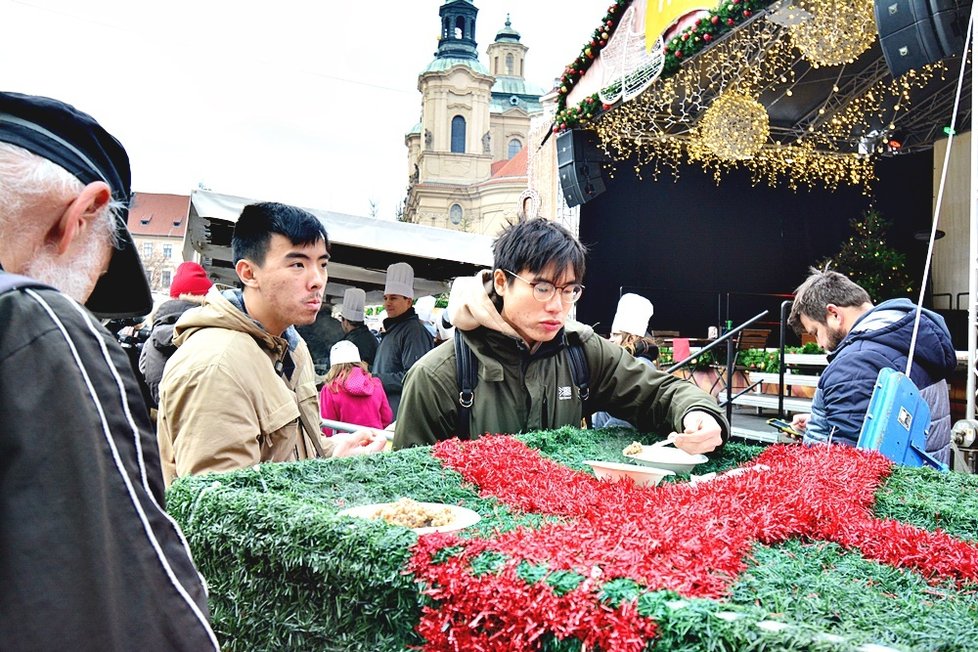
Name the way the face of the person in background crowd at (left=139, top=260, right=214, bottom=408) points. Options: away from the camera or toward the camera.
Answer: away from the camera

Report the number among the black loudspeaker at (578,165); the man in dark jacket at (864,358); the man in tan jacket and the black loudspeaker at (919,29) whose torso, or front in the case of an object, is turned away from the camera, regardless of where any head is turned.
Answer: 0

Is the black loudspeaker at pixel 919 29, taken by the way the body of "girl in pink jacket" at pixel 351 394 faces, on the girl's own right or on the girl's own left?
on the girl's own right

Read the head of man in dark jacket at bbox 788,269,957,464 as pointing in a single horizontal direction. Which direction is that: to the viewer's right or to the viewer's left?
to the viewer's left

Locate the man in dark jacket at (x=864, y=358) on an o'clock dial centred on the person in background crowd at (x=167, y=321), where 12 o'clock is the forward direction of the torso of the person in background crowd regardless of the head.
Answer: The man in dark jacket is roughly at 4 o'clock from the person in background crowd.

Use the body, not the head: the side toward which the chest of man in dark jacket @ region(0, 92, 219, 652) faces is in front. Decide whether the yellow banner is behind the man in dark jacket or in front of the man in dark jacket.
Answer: in front

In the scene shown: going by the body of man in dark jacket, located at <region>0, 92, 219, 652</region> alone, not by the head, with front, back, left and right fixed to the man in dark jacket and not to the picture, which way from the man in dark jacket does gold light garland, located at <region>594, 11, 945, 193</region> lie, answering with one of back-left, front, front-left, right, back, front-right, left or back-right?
front

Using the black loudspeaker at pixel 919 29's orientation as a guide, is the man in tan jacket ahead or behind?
ahead

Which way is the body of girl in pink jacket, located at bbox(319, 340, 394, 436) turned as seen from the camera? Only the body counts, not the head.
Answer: away from the camera

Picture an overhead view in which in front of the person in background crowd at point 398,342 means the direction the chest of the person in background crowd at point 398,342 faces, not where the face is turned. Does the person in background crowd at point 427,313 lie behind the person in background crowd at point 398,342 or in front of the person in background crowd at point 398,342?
behind

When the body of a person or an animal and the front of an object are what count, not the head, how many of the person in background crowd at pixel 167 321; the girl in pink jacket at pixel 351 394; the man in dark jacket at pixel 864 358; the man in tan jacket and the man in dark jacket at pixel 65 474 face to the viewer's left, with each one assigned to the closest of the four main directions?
1

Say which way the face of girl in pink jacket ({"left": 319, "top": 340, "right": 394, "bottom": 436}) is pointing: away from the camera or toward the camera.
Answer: away from the camera

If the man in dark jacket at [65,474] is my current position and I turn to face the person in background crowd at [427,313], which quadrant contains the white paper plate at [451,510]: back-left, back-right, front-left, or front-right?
front-right

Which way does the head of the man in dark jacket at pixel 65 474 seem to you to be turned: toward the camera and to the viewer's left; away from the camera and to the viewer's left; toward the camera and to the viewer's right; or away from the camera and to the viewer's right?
away from the camera and to the viewer's right
